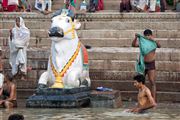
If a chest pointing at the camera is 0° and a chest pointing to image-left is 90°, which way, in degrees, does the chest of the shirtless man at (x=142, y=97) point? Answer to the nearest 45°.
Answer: approximately 45°

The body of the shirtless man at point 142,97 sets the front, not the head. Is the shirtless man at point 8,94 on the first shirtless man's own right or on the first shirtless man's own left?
on the first shirtless man's own right

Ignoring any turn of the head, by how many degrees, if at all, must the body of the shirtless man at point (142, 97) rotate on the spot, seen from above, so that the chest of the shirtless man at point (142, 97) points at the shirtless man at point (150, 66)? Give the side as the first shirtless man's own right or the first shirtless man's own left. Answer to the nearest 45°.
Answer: approximately 135° to the first shirtless man's own right

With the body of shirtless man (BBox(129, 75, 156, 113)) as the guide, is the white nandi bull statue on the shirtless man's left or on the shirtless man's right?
on the shirtless man's right

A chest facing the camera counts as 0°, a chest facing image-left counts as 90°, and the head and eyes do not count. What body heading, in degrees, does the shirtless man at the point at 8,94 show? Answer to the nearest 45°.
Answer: approximately 45°

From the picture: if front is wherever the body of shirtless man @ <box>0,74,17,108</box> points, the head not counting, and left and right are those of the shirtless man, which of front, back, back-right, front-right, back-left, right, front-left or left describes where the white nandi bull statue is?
back-left

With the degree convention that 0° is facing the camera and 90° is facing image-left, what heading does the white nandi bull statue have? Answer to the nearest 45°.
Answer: approximately 45°
